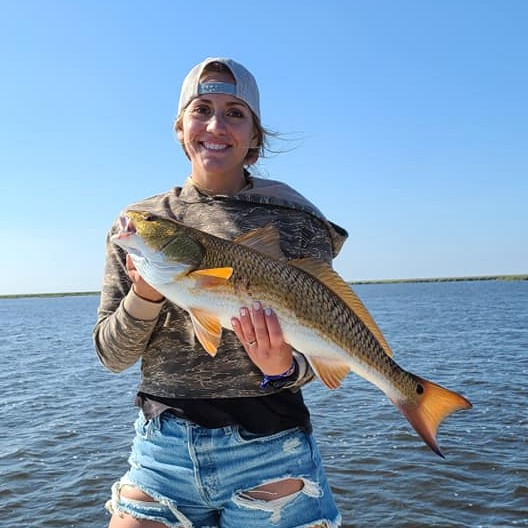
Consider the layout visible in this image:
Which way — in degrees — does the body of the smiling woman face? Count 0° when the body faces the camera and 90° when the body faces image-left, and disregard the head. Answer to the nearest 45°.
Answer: approximately 0°
